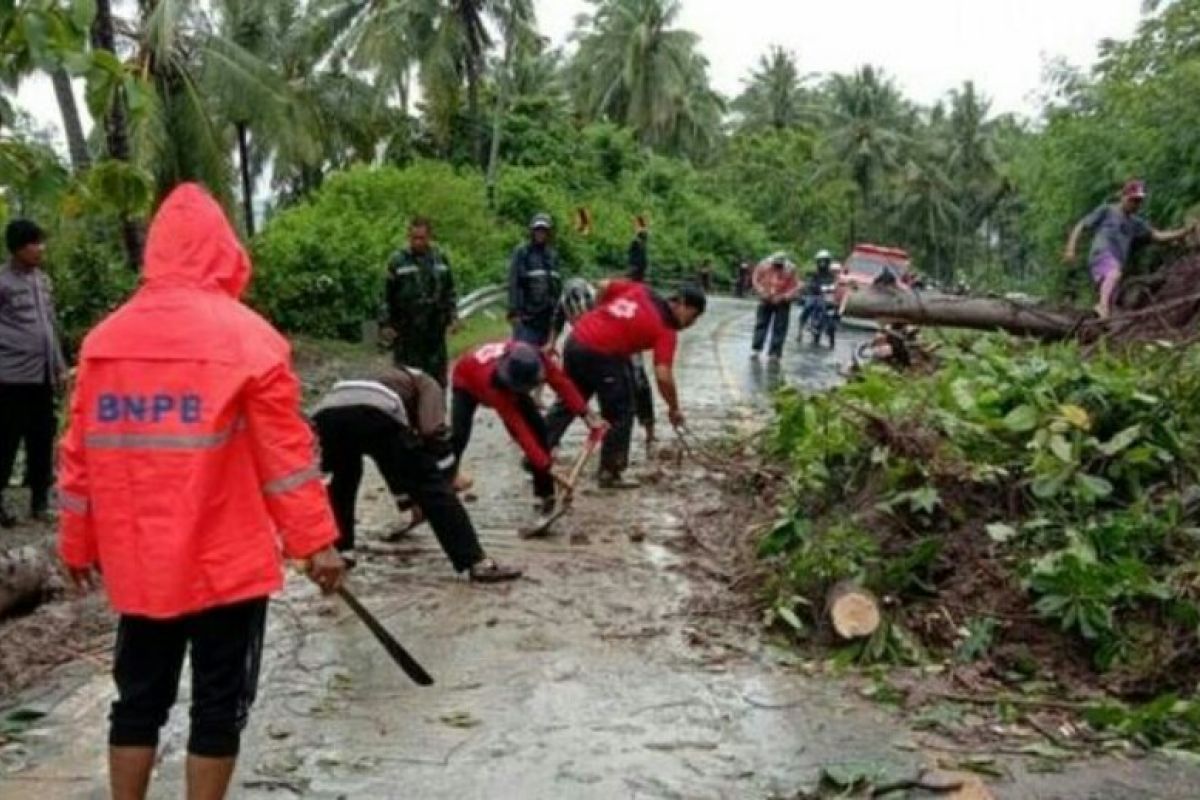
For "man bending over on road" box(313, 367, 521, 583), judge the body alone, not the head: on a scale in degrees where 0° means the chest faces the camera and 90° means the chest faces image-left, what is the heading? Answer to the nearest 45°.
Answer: approximately 270°

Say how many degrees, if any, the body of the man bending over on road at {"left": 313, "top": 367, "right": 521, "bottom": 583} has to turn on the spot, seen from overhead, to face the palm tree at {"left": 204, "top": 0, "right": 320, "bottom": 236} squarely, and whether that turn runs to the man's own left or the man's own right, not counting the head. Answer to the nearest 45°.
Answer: approximately 90° to the man's own left

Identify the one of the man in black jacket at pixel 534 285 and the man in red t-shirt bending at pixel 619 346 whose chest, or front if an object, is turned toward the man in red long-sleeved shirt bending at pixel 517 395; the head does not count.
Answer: the man in black jacket

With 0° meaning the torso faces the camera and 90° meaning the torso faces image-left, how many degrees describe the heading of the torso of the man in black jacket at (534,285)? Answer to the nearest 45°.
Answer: approximately 0°

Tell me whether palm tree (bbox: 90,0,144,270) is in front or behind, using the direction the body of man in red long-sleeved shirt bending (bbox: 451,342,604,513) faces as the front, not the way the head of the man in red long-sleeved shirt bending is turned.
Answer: behind

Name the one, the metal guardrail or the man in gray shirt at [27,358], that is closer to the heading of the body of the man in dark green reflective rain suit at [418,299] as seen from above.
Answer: the man in gray shirt

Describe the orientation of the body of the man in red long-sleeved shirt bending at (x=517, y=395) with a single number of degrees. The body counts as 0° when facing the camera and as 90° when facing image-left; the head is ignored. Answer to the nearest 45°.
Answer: approximately 315°

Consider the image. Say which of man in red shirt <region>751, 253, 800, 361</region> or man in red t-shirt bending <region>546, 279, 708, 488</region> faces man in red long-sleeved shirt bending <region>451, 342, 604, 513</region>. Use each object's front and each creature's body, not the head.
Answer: the man in red shirt

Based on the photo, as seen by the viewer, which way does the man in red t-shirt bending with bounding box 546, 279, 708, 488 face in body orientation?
to the viewer's right
